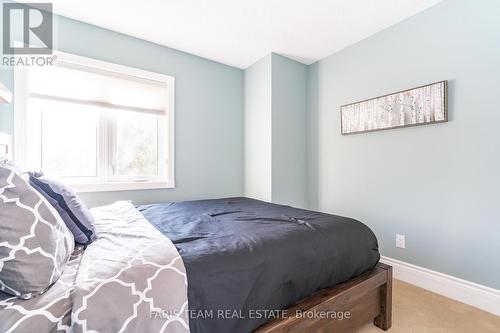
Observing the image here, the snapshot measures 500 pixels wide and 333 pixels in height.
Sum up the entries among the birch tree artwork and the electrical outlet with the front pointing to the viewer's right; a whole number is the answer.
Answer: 0

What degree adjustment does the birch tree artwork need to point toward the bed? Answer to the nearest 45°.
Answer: approximately 45° to its left

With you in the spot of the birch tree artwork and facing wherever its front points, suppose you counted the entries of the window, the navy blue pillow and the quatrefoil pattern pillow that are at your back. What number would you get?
0

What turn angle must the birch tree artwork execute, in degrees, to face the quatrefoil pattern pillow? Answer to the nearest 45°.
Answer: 0° — it already faces it

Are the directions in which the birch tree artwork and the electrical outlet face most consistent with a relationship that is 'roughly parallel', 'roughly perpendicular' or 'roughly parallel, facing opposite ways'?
roughly parallel

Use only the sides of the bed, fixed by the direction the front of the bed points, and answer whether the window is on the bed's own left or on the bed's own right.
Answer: on the bed's own left

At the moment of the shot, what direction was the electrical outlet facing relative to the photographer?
facing the viewer and to the left of the viewer

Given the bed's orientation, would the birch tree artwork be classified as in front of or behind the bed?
in front

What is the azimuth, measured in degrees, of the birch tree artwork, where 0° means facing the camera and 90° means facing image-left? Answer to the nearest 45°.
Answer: approximately 45°

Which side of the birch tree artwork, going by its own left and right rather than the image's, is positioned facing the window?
front

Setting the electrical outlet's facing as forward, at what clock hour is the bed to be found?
The bed is roughly at 11 o'clock from the electrical outlet.

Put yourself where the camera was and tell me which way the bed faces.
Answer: facing away from the viewer and to the right of the viewer

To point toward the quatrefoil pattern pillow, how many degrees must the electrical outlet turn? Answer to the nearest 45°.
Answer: approximately 45° to its left
